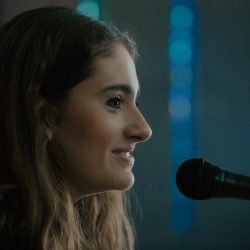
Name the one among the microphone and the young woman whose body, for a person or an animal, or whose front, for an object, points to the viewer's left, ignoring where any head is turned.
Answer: the microphone

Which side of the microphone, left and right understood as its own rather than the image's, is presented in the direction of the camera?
left

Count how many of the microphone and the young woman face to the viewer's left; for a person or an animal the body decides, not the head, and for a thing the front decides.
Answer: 1

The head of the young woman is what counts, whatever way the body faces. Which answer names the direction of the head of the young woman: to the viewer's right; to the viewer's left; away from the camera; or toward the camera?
to the viewer's right

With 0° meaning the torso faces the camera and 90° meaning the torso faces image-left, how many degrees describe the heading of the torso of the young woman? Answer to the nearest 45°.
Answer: approximately 270°

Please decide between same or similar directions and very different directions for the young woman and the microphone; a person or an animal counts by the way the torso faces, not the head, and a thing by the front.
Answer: very different directions
